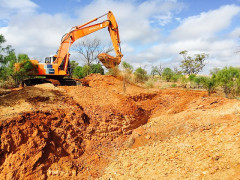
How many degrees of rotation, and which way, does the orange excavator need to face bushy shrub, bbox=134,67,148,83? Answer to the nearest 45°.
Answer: approximately 45° to its left

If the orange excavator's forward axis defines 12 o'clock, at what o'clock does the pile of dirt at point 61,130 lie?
The pile of dirt is roughly at 3 o'clock from the orange excavator.

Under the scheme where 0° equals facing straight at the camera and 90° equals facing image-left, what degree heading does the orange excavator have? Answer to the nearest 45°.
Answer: approximately 270°

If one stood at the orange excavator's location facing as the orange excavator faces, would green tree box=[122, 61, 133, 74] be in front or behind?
in front

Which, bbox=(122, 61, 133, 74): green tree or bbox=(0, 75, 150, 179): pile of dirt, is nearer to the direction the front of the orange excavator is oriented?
the green tree

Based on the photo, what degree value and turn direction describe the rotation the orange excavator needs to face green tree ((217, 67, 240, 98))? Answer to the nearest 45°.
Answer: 0° — it already faces it

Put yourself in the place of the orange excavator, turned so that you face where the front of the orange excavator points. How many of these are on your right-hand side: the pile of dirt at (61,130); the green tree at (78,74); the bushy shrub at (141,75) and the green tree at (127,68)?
1

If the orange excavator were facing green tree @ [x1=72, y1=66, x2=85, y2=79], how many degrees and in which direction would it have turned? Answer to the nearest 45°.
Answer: approximately 90° to its left
